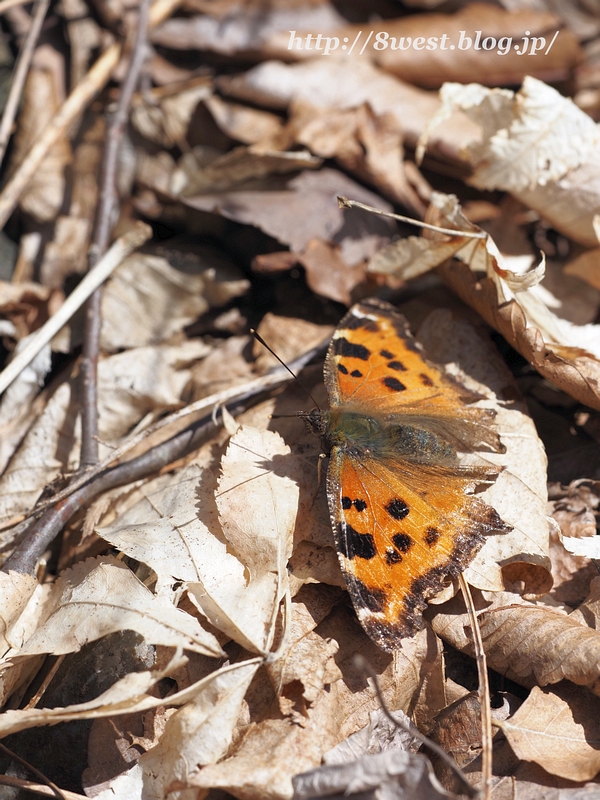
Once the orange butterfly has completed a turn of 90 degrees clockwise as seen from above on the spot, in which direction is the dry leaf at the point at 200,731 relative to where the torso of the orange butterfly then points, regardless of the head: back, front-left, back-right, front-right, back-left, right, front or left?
back

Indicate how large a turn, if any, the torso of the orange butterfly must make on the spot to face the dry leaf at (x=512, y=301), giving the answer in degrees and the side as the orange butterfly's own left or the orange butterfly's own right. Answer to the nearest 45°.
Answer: approximately 90° to the orange butterfly's own right

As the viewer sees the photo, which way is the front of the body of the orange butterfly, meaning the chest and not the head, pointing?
to the viewer's left

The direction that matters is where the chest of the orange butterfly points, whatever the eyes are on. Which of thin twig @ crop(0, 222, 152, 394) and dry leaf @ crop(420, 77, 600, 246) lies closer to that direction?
the thin twig

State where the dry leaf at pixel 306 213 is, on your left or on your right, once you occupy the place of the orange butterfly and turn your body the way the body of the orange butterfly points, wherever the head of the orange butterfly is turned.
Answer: on your right

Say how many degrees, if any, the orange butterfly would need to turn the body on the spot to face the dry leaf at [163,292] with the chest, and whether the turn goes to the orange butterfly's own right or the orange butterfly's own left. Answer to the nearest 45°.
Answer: approximately 45° to the orange butterfly's own right

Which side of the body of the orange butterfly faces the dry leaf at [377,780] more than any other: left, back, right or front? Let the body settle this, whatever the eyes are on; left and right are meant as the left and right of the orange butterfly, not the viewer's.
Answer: left

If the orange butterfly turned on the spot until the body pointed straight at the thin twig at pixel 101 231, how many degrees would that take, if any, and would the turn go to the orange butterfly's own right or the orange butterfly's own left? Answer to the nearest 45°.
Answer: approximately 45° to the orange butterfly's own right

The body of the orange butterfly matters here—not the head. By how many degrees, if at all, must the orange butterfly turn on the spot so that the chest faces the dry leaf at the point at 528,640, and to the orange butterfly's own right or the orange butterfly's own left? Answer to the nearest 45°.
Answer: approximately 135° to the orange butterfly's own left
